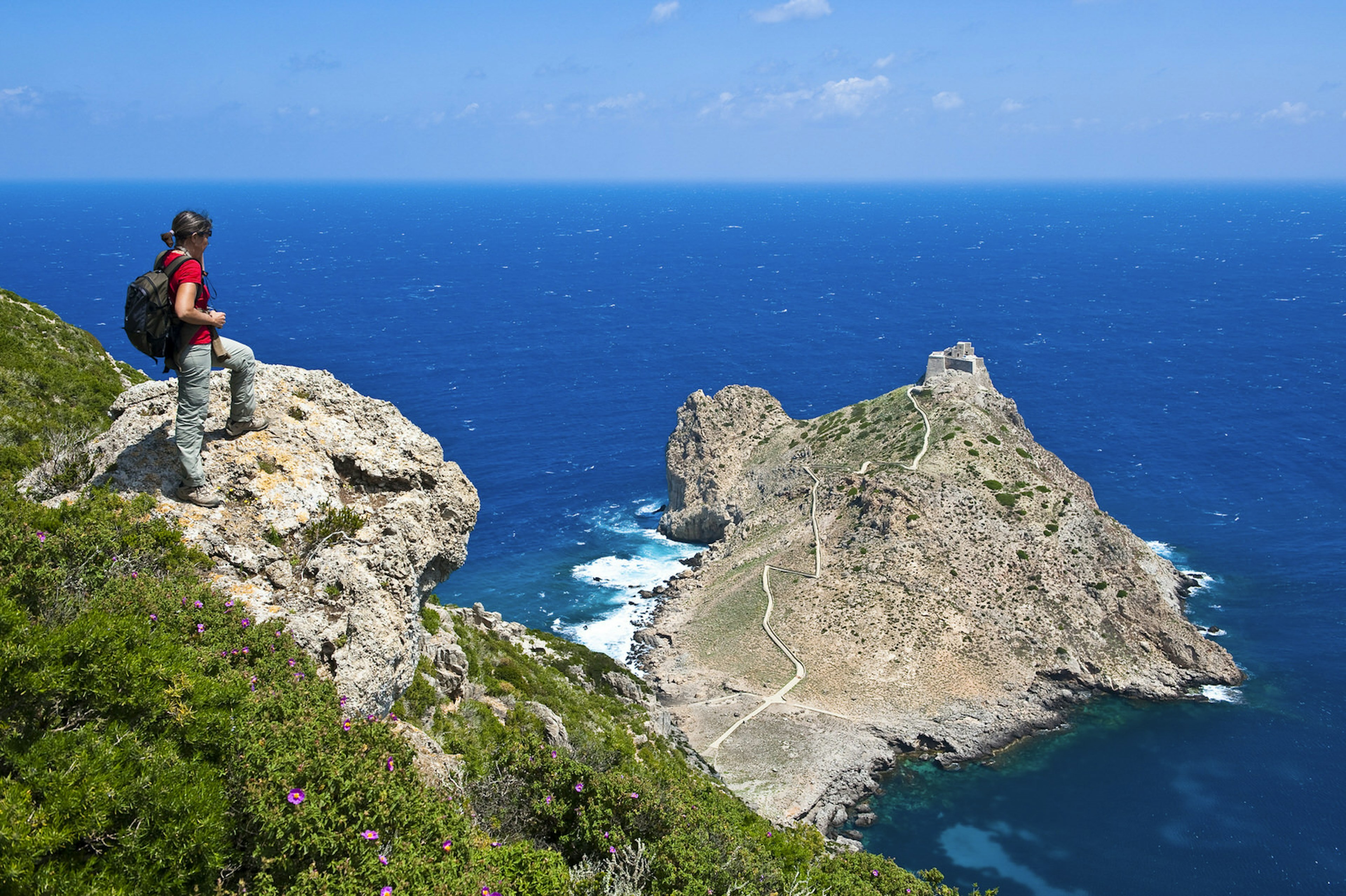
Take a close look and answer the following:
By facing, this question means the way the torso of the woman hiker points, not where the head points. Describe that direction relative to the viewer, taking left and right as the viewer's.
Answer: facing to the right of the viewer

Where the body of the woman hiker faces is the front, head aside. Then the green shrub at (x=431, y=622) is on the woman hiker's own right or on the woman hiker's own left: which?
on the woman hiker's own left
